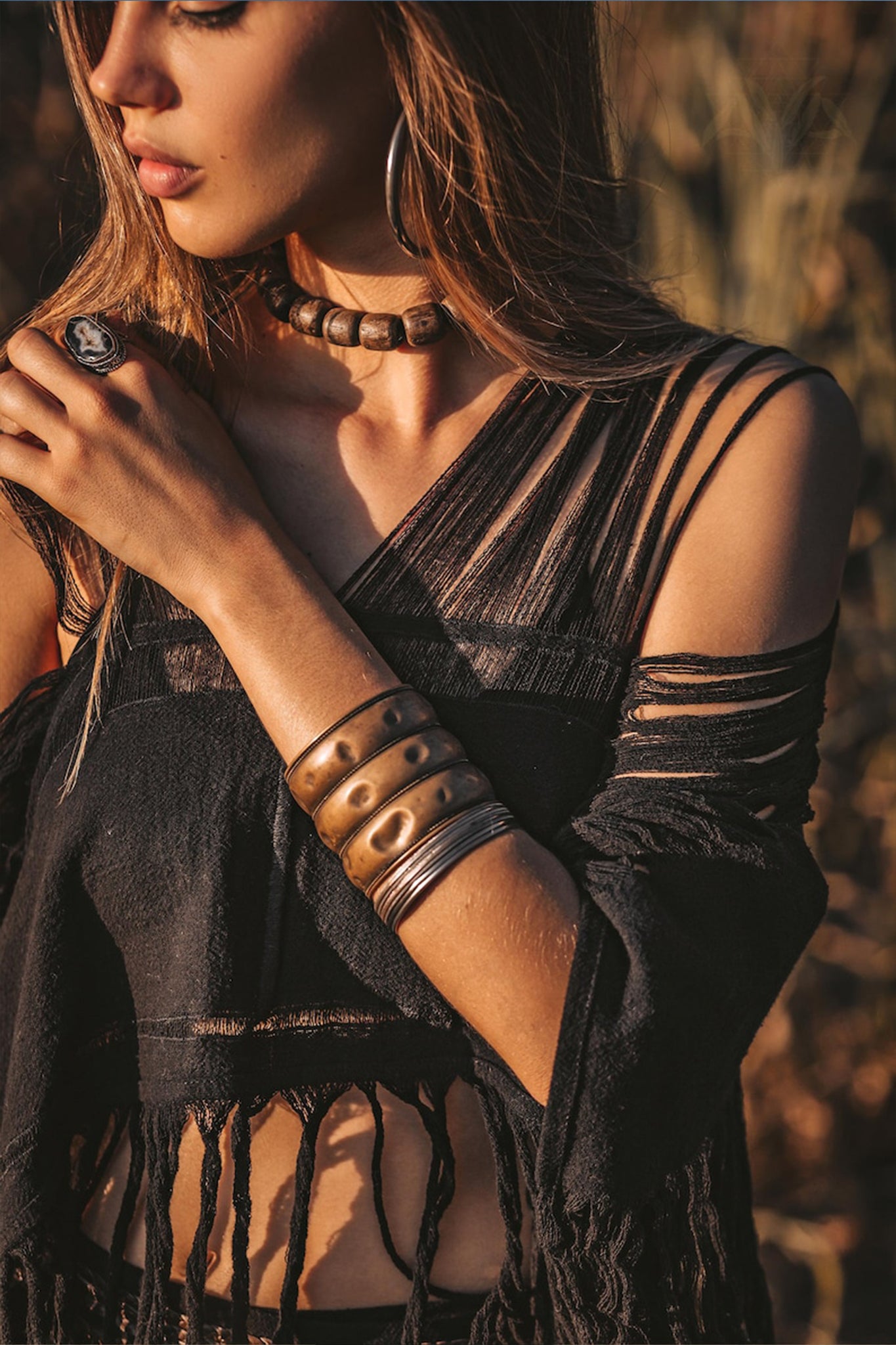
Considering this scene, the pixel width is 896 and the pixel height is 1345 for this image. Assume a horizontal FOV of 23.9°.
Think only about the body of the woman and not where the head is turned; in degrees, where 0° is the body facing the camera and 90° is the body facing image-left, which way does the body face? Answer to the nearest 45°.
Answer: approximately 45°
